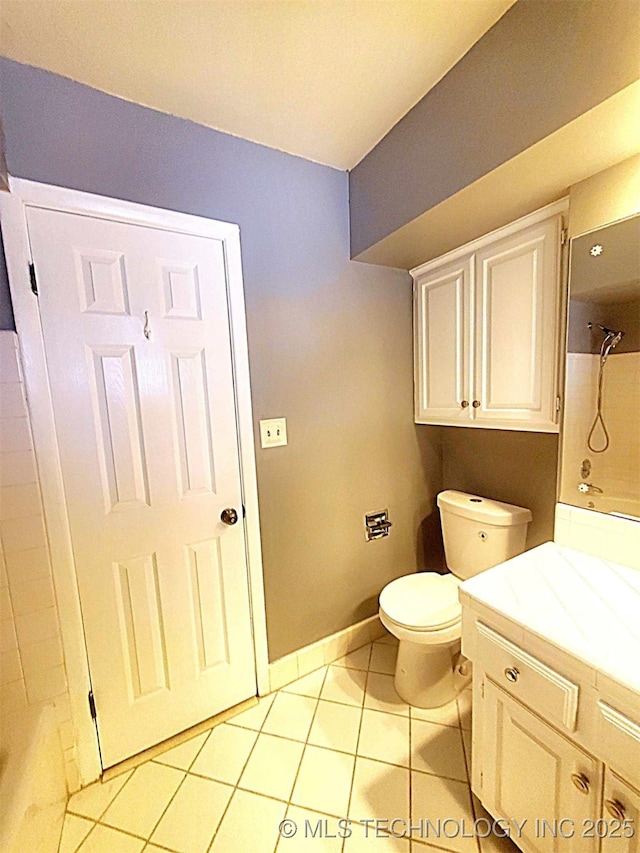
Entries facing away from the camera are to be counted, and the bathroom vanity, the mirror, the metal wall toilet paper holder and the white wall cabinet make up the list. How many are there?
0

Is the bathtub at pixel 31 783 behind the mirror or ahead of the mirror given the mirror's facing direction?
ahead

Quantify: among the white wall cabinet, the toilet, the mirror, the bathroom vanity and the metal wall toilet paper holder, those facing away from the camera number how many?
0

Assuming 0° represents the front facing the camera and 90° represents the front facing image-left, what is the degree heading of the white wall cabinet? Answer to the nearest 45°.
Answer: approximately 45°

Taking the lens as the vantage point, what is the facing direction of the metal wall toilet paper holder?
facing the viewer and to the right of the viewer

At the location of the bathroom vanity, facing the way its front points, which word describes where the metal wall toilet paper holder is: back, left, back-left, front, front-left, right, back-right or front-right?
right

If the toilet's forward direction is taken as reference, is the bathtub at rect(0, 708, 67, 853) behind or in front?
in front

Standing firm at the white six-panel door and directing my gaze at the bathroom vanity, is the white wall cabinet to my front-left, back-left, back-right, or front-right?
front-left

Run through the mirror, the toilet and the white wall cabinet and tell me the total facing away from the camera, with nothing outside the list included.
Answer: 0

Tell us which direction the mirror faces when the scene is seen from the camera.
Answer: facing the viewer and to the left of the viewer

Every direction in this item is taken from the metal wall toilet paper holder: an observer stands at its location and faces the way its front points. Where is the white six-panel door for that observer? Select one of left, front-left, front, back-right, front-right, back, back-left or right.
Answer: right
